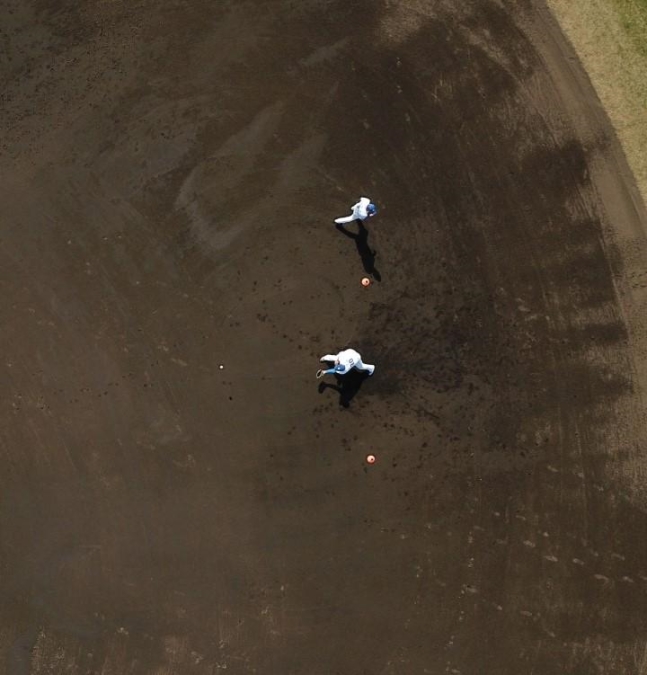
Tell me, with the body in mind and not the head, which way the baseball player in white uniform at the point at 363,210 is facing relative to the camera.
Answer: to the viewer's right
